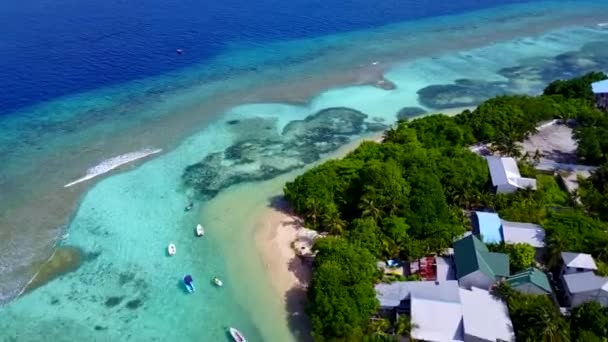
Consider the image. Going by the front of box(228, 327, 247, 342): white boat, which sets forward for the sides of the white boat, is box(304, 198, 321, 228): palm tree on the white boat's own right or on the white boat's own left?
on the white boat's own right

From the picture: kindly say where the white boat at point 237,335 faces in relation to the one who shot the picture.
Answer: facing away from the viewer and to the left of the viewer

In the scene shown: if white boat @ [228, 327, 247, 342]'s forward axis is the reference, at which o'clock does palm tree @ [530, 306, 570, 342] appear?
The palm tree is roughly at 5 o'clock from the white boat.

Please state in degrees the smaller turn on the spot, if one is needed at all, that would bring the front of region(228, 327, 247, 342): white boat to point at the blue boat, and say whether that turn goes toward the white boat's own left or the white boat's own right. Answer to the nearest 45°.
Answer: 0° — it already faces it

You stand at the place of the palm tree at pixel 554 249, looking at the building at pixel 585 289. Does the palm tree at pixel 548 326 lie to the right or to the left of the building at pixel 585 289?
right

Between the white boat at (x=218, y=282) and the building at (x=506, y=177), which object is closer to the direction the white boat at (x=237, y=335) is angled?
the white boat

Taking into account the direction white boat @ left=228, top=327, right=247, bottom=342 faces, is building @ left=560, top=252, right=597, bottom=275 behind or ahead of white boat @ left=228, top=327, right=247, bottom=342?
behind

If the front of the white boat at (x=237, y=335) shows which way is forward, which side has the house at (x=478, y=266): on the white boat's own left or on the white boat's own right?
on the white boat's own right

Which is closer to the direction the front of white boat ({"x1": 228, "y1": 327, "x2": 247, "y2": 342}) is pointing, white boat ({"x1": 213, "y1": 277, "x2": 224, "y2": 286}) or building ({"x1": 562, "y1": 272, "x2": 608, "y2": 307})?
the white boat

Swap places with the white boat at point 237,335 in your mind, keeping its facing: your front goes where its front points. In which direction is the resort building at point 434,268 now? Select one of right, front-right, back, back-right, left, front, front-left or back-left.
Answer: back-right

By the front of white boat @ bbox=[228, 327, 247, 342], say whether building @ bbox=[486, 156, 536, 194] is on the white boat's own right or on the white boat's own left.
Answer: on the white boat's own right

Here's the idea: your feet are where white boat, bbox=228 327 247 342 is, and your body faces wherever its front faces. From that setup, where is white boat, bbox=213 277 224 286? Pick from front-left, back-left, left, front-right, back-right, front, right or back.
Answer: front-right

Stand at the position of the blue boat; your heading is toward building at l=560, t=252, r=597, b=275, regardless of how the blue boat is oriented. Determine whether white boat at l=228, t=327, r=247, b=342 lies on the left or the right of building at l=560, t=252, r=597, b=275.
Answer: right

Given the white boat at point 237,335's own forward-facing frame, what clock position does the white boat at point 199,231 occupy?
the white boat at point 199,231 is roughly at 1 o'clock from the white boat at point 237,335.
